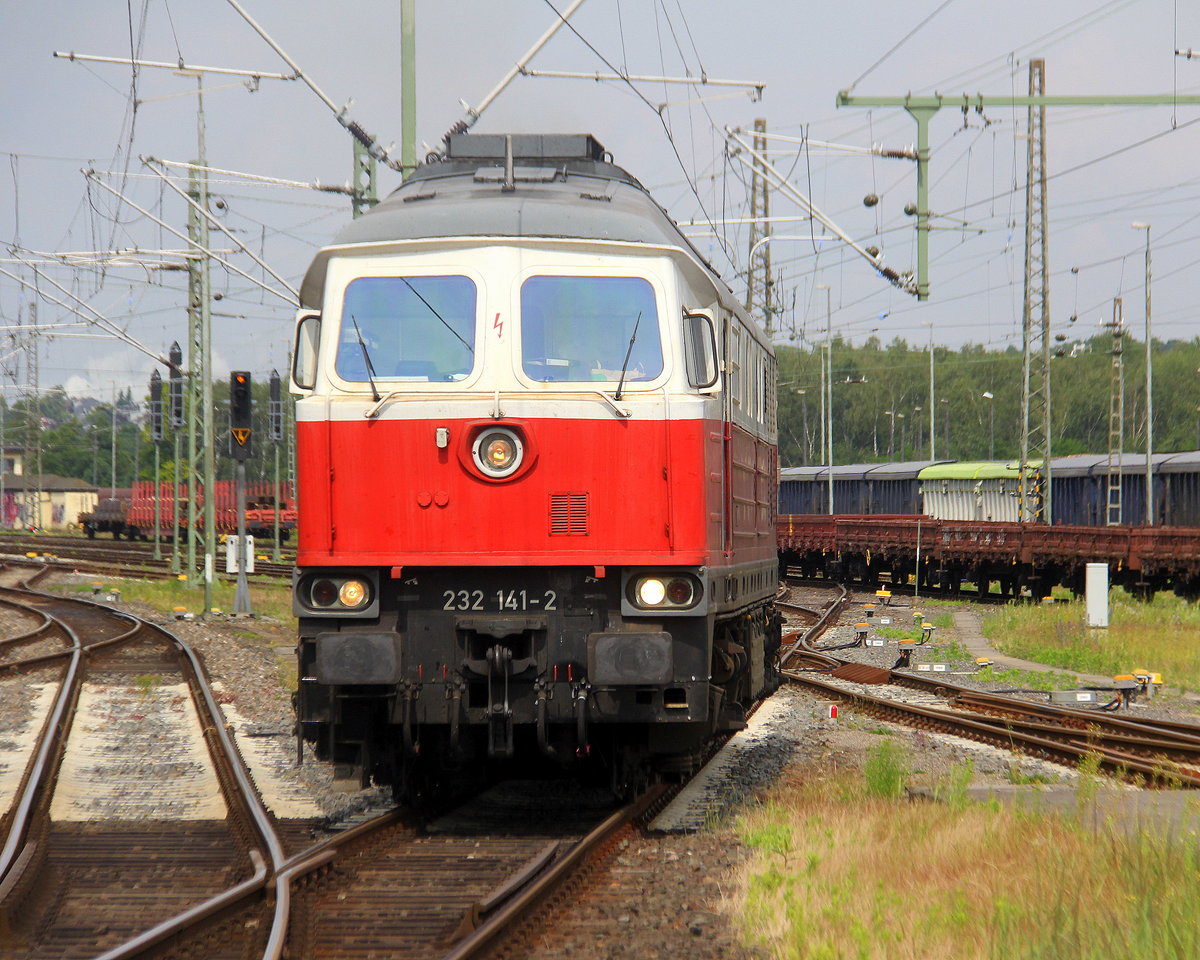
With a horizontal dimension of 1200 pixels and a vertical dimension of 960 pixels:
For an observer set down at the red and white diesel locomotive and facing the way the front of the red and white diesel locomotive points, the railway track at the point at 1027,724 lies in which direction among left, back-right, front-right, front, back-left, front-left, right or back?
back-left

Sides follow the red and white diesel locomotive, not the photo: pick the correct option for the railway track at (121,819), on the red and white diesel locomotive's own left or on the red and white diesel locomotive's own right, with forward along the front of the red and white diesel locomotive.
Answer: on the red and white diesel locomotive's own right

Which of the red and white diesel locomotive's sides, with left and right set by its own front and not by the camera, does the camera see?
front

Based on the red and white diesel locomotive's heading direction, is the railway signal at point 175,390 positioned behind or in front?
behind

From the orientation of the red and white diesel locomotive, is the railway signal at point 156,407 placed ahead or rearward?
rearward
